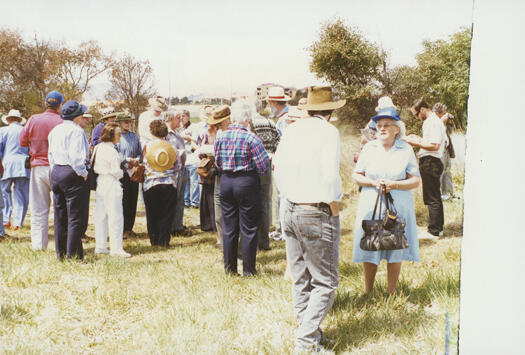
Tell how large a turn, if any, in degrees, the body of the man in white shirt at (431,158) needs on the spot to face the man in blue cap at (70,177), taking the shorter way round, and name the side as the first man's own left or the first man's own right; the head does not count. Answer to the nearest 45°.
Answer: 0° — they already face them

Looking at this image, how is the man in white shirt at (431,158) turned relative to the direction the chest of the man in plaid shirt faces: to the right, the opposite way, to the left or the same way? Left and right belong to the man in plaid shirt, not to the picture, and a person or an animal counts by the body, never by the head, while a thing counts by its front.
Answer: to the left

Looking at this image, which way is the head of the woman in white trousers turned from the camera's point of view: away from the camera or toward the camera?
away from the camera

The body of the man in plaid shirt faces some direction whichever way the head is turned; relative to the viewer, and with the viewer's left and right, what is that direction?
facing away from the viewer

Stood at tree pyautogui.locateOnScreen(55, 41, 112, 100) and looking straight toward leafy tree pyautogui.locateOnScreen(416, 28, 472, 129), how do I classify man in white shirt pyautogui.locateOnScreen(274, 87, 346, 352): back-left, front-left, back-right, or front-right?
front-right

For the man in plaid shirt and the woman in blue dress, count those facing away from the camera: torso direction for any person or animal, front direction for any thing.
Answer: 1

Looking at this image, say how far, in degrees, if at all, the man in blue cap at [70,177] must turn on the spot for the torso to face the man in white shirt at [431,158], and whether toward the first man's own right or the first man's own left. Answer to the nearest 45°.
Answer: approximately 90° to the first man's own right

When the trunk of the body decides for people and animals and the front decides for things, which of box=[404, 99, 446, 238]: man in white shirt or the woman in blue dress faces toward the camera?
the woman in blue dress

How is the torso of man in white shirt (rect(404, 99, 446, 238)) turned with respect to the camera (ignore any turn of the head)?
to the viewer's left

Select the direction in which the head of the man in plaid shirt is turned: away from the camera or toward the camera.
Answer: away from the camera

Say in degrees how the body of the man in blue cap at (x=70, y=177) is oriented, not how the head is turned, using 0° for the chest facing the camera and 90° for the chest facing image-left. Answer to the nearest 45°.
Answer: approximately 225°

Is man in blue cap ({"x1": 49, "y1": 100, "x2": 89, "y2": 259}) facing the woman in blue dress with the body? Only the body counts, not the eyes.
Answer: no

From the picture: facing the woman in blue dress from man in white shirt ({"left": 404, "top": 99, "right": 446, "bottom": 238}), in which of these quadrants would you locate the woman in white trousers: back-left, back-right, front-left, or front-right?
front-right
